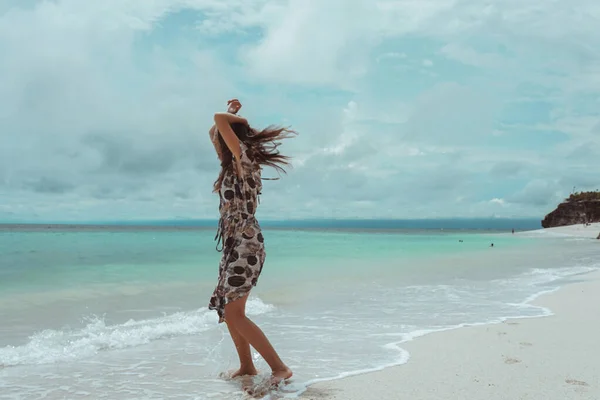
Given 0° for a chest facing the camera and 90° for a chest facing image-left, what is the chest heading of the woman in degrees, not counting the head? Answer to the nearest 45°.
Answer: approximately 90°
